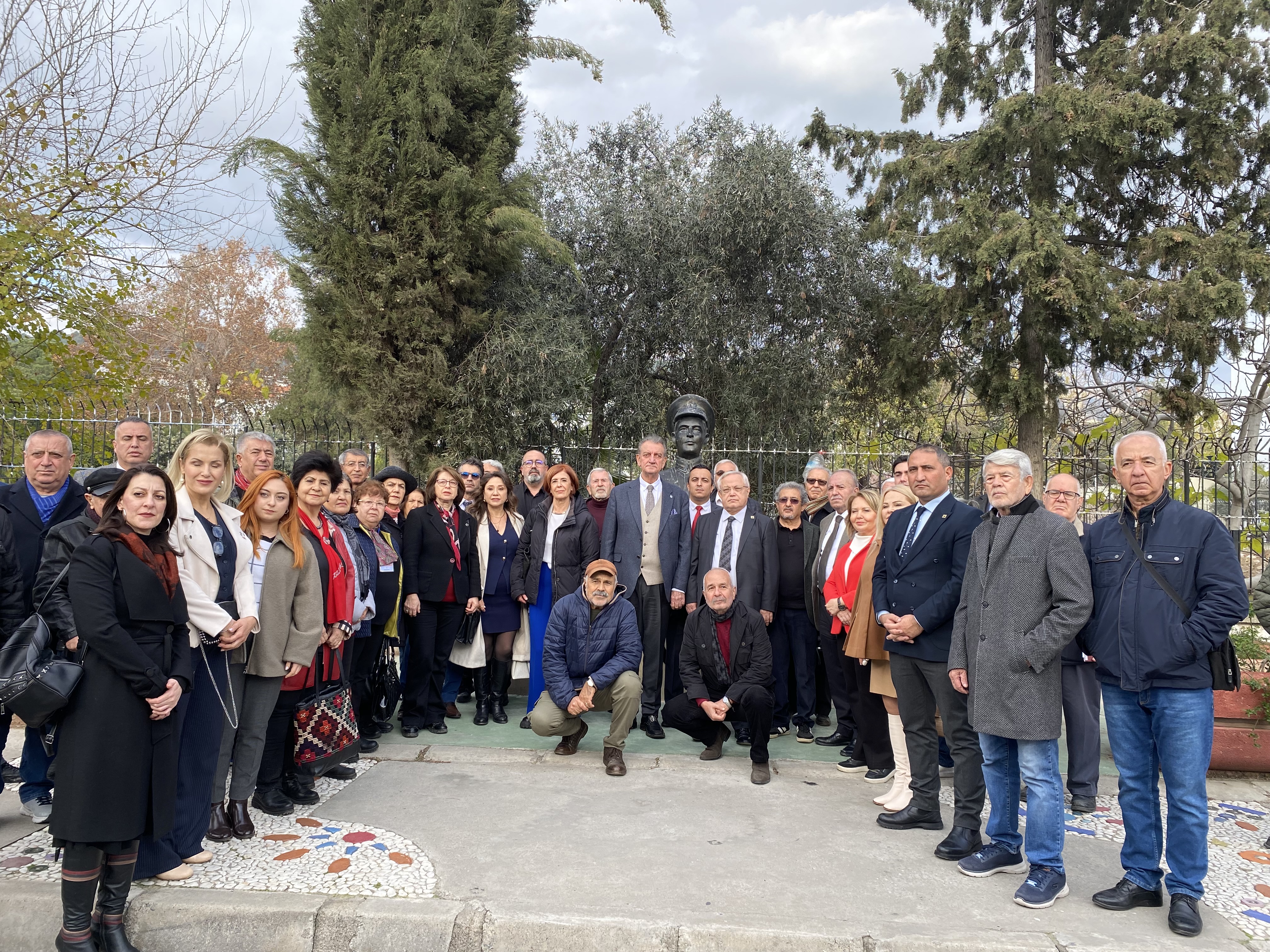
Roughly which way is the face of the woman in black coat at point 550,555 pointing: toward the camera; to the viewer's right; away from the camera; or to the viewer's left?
toward the camera

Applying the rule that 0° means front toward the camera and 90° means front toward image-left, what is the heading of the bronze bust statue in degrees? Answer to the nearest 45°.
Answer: approximately 0°

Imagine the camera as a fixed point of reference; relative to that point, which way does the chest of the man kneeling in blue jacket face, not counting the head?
toward the camera

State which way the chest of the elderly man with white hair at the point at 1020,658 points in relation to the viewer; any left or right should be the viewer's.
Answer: facing the viewer and to the left of the viewer

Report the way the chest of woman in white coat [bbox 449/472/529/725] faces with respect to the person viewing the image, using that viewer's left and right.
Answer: facing the viewer

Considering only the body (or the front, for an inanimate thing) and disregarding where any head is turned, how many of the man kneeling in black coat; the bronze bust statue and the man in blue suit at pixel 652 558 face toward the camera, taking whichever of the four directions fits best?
3

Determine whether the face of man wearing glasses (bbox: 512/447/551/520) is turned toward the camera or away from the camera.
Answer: toward the camera

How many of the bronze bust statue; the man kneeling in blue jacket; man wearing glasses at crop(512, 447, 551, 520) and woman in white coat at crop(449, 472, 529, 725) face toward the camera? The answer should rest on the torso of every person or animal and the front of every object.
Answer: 4

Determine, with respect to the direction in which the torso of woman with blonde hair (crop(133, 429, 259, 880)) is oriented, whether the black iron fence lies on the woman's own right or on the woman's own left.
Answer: on the woman's own left

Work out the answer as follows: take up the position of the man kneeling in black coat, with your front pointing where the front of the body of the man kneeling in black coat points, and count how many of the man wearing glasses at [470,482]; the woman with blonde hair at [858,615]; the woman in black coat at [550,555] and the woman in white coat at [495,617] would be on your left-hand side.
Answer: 1

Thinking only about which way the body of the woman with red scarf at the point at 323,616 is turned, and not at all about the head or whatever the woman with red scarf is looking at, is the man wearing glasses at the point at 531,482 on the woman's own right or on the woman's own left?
on the woman's own left

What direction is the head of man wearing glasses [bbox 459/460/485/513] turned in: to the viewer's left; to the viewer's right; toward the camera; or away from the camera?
toward the camera

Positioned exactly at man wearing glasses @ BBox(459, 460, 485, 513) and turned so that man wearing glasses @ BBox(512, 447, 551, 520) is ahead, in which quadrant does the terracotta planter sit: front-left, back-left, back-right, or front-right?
front-right
